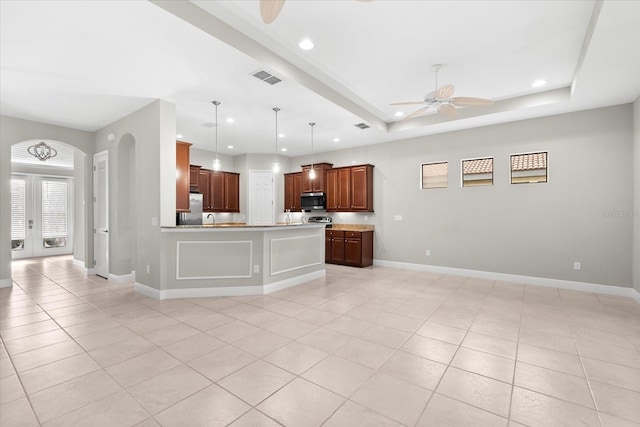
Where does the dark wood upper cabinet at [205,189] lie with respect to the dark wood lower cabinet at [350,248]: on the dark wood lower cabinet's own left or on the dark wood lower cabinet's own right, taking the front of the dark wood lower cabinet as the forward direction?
on the dark wood lower cabinet's own right

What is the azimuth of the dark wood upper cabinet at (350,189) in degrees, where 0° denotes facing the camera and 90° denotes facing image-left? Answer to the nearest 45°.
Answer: approximately 45°

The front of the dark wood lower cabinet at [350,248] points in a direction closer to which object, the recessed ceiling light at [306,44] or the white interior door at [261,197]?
the recessed ceiling light

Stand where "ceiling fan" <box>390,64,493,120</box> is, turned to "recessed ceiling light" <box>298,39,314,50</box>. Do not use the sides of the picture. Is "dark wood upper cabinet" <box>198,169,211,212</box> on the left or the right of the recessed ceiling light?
right

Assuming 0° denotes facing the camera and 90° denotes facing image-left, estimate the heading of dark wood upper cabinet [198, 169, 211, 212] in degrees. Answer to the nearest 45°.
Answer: approximately 315°

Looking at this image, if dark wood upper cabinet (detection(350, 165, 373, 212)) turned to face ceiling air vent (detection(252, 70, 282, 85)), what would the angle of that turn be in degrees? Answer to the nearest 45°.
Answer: approximately 45° to its left

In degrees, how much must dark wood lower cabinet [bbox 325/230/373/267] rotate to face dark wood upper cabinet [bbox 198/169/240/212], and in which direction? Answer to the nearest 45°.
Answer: approximately 45° to its right

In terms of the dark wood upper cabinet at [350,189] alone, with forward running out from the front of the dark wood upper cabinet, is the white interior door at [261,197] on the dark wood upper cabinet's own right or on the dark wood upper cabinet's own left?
on the dark wood upper cabinet's own right
